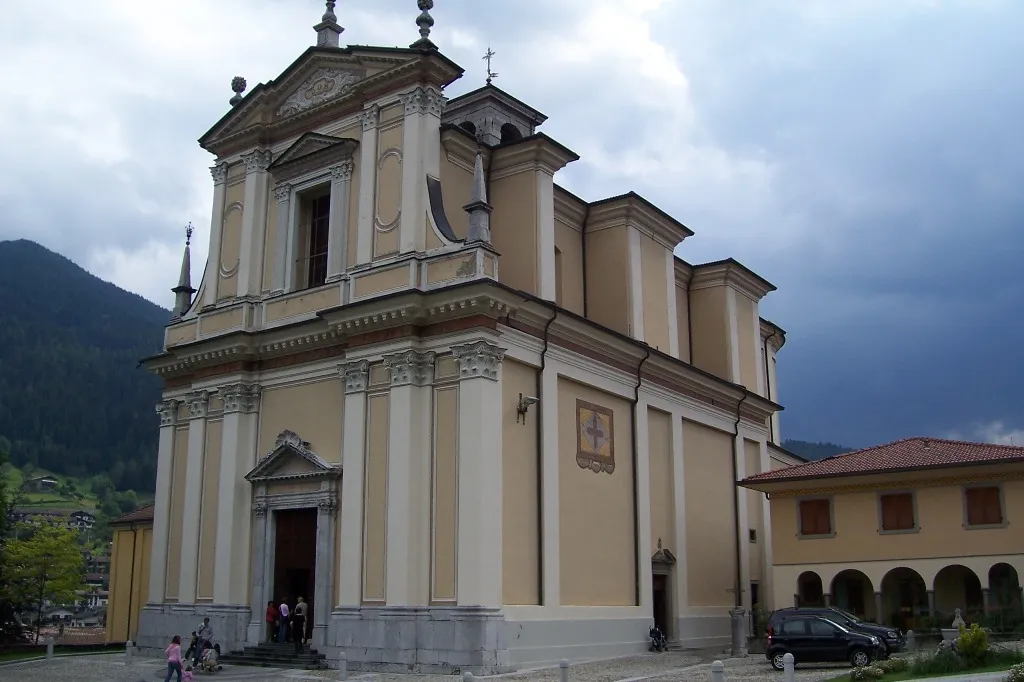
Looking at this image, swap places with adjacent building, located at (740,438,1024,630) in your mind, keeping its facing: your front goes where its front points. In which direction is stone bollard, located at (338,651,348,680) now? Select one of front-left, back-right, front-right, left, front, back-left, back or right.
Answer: front-right

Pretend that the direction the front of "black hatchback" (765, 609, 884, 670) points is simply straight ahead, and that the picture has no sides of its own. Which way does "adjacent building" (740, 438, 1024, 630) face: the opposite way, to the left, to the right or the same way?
to the right

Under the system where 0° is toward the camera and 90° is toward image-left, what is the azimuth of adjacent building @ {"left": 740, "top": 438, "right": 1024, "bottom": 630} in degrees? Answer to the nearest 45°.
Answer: approximately 0°

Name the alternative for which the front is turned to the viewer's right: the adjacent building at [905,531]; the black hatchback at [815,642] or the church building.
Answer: the black hatchback

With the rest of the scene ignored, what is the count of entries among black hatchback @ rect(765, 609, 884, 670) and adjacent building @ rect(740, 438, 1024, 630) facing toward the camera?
1

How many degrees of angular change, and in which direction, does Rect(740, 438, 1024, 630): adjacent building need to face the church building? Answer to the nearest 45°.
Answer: approximately 45° to its right

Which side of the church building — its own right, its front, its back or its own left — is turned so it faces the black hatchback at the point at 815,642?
left

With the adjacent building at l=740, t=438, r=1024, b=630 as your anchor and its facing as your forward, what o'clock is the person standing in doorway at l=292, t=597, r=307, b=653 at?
The person standing in doorway is roughly at 2 o'clock from the adjacent building.

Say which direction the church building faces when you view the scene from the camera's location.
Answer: facing the viewer and to the left of the viewer

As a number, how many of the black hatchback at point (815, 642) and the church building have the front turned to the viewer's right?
1

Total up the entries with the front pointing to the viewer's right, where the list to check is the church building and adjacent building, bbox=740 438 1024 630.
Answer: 0

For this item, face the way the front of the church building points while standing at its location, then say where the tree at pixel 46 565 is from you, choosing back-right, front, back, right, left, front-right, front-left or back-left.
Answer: right

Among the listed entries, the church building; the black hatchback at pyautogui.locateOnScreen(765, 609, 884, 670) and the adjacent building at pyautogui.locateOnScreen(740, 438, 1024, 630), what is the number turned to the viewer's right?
1

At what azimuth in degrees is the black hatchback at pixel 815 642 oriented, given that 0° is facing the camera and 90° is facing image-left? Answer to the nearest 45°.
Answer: approximately 270°
